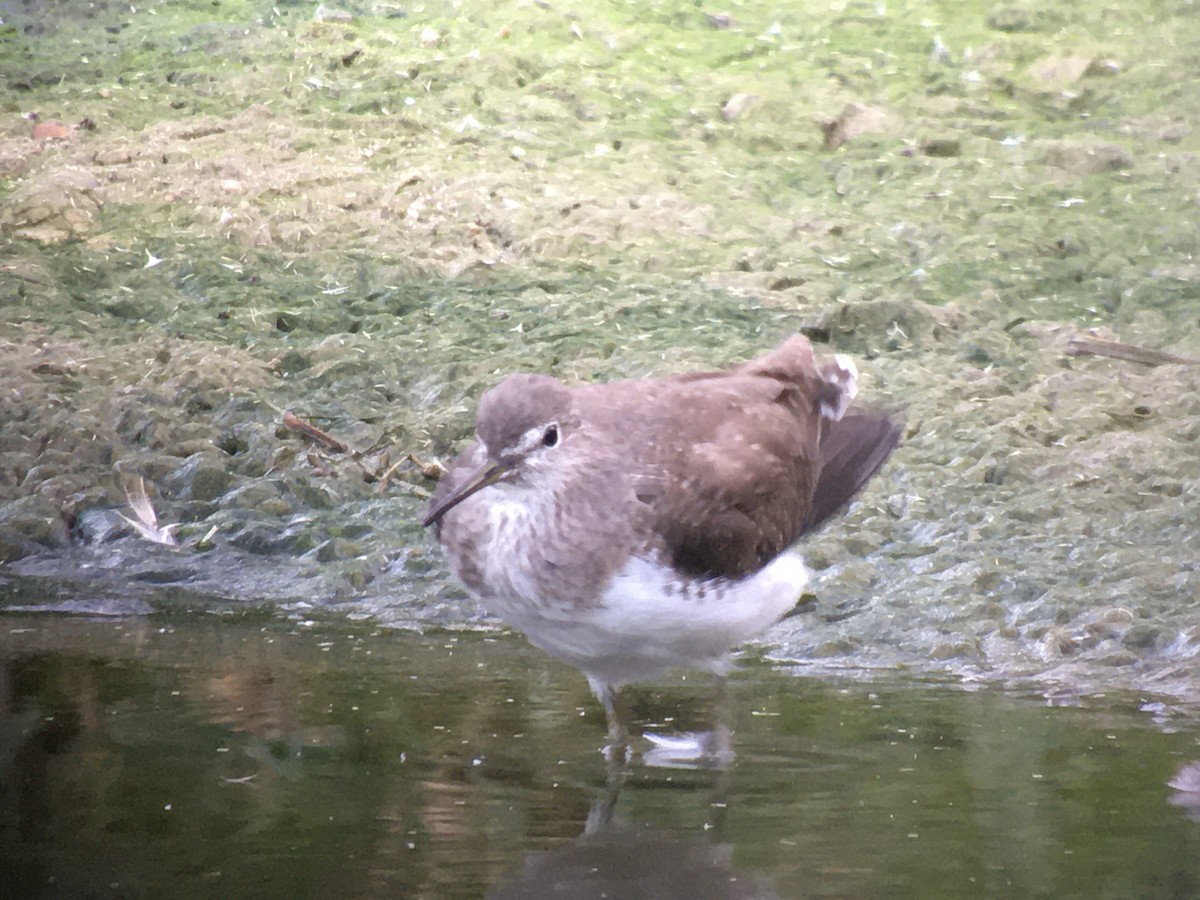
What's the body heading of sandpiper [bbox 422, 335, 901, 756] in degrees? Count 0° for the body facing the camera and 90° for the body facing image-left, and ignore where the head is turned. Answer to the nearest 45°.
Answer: approximately 45°

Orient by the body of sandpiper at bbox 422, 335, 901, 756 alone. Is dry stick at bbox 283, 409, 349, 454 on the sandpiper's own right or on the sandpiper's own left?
on the sandpiper's own right
